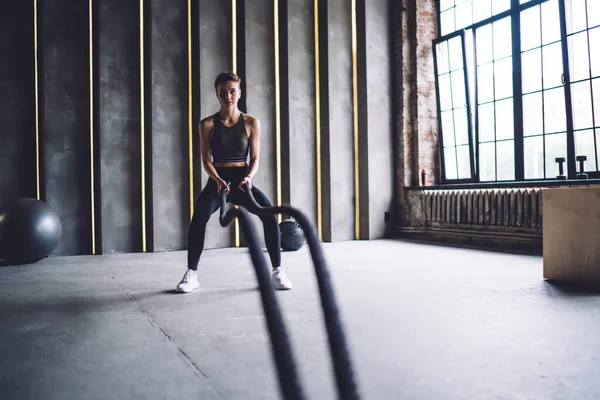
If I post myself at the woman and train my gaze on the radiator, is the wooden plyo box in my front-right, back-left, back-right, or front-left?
front-right

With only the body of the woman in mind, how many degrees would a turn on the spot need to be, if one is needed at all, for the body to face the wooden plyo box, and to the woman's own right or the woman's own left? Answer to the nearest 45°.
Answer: approximately 90° to the woman's own left

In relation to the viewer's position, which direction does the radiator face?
facing the viewer and to the left of the viewer

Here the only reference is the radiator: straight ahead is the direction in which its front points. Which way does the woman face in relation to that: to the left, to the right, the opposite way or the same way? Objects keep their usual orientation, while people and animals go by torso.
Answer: to the left

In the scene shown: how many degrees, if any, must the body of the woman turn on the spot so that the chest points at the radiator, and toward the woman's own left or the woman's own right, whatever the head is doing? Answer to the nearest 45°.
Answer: approximately 135° to the woman's own left

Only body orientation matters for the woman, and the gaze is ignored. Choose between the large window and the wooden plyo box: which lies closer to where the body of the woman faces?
the wooden plyo box

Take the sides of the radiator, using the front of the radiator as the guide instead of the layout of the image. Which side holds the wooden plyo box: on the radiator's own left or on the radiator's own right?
on the radiator's own left

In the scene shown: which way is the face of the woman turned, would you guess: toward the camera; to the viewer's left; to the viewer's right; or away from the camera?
toward the camera

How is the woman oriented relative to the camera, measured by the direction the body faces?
toward the camera

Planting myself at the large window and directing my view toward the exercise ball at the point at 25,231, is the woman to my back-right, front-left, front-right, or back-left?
front-left

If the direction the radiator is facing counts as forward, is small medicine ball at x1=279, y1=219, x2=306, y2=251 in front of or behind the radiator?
in front

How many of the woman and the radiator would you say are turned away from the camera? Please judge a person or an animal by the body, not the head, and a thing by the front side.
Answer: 0

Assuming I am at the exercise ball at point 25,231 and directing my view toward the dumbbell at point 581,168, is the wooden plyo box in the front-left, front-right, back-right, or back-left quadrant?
front-right

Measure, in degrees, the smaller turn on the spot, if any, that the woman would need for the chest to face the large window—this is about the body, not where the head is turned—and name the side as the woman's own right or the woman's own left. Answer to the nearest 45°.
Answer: approximately 135° to the woman's own left

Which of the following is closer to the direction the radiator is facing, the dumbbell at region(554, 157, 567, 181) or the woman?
the woman
